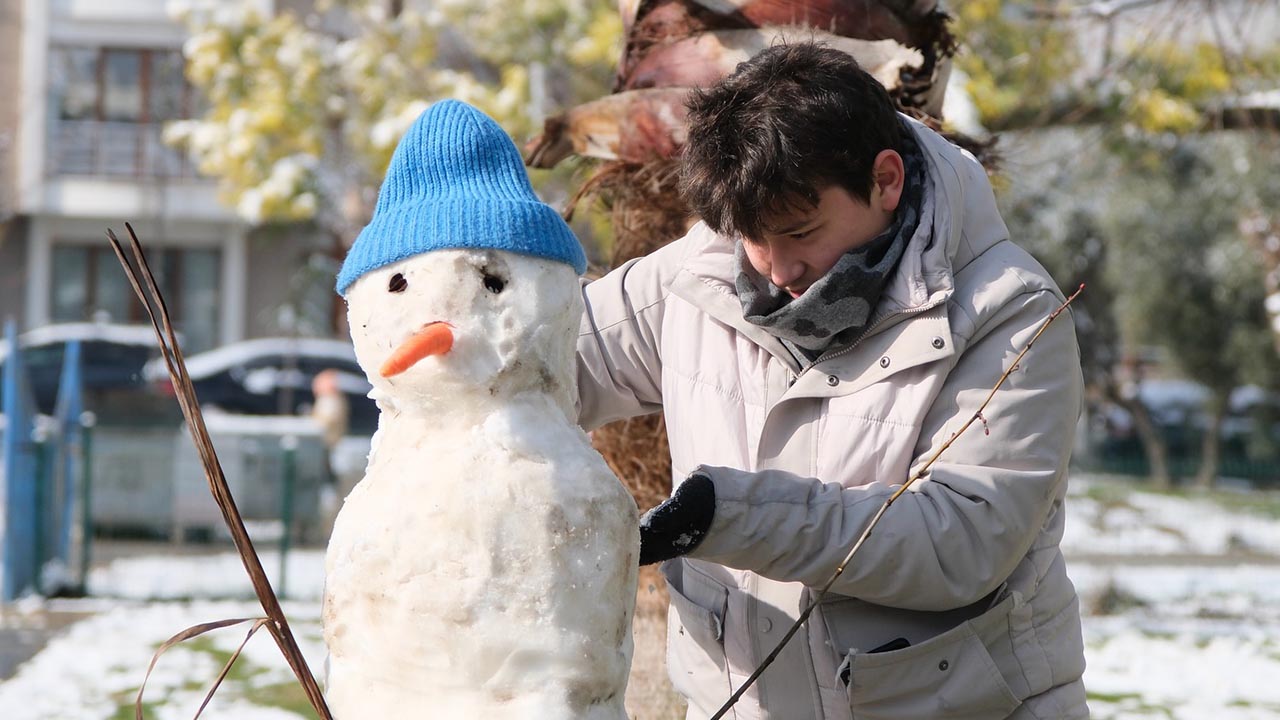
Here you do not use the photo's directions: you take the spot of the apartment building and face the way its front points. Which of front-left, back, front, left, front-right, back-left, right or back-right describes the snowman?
front

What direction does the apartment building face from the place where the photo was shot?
facing the viewer

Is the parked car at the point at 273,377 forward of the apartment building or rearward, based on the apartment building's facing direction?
forward

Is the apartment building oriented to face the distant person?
yes

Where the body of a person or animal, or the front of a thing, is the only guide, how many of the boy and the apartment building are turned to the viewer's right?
0

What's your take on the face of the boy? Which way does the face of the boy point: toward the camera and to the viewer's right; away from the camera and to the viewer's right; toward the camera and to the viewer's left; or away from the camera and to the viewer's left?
toward the camera and to the viewer's left

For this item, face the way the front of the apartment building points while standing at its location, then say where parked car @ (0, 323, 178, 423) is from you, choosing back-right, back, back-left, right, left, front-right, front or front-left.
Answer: front

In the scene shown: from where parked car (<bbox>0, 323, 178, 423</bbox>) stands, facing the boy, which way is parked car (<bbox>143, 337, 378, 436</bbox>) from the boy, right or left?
left

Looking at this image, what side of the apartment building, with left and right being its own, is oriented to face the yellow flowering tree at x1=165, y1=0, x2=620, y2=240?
front

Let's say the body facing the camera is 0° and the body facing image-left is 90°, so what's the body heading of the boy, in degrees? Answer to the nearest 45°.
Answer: approximately 45°

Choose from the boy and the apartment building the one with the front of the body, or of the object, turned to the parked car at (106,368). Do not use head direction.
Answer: the apartment building
